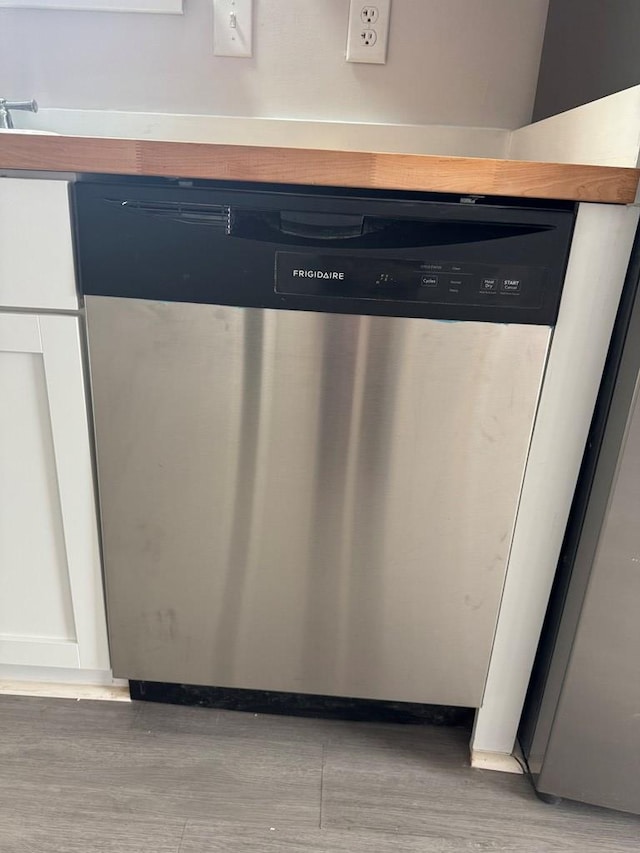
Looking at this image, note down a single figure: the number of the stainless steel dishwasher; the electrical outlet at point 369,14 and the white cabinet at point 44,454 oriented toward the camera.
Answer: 3

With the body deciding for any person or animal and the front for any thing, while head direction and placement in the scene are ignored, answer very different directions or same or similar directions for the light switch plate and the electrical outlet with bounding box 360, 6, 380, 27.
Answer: same or similar directions

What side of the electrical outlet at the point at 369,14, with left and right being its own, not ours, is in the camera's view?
front

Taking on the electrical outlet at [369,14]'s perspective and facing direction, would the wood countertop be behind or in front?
in front

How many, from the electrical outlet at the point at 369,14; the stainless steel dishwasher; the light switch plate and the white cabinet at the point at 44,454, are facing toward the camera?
4

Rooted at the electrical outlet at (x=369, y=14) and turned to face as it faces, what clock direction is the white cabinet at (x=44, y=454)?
The white cabinet is roughly at 1 o'clock from the electrical outlet.

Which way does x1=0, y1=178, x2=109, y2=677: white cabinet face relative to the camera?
toward the camera

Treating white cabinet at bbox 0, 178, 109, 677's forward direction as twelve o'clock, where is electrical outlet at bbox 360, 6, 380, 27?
The electrical outlet is roughly at 8 o'clock from the white cabinet.

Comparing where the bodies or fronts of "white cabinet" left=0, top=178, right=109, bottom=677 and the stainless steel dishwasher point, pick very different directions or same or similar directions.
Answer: same or similar directions

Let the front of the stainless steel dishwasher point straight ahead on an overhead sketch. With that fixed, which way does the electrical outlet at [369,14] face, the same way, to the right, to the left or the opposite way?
the same way
